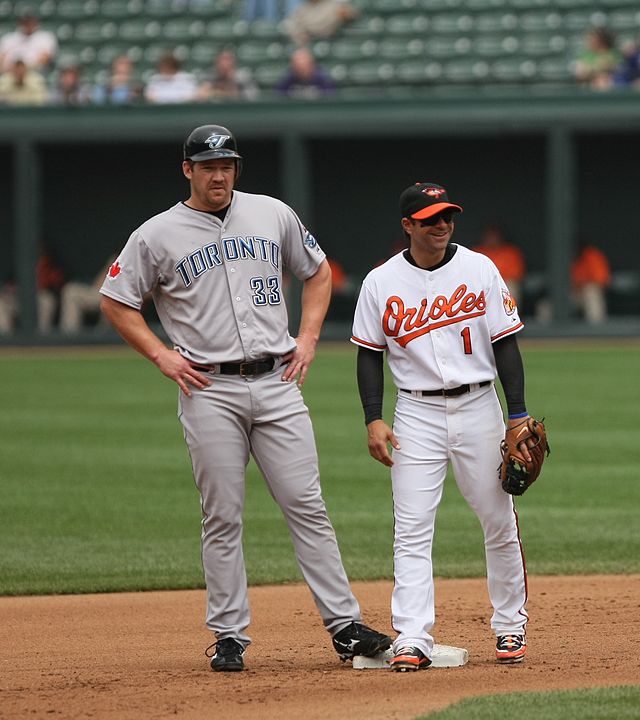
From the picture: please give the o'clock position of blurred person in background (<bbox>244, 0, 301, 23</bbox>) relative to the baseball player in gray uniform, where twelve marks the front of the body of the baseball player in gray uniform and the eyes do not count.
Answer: The blurred person in background is roughly at 6 o'clock from the baseball player in gray uniform.

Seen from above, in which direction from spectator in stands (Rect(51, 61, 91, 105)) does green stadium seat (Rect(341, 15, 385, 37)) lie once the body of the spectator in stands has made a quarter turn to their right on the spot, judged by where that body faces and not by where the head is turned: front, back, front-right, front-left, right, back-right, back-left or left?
back

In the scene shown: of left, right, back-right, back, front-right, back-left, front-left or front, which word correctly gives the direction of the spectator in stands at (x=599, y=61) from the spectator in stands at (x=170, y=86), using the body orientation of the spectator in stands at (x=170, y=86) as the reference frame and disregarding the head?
left

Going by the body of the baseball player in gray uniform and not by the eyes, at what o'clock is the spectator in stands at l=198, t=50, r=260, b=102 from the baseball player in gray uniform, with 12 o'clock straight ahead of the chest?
The spectator in stands is roughly at 6 o'clock from the baseball player in gray uniform.

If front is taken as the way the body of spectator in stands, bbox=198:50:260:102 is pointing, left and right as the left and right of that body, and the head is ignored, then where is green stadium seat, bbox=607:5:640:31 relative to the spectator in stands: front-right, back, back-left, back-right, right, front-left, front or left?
left

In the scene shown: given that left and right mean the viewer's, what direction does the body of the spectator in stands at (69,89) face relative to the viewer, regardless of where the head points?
facing the viewer

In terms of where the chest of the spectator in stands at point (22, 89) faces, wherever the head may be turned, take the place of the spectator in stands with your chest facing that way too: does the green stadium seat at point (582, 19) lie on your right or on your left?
on your left

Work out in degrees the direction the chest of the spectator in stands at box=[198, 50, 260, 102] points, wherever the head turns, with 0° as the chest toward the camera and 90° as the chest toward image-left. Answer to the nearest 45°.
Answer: approximately 0°

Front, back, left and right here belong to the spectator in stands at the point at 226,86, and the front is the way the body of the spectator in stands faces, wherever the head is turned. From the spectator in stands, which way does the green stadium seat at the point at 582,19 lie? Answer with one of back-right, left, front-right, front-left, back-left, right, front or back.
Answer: left

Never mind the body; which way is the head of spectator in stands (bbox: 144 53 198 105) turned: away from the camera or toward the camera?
toward the camera

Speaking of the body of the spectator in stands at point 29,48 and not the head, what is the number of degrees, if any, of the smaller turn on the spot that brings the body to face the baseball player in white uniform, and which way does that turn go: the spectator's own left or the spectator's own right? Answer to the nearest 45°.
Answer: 0° — they already face them

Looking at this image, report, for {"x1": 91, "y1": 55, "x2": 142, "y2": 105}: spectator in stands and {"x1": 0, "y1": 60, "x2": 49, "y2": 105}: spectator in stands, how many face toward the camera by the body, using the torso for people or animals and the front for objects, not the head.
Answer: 2

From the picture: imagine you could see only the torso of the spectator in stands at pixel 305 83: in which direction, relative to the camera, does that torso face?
toward the camera

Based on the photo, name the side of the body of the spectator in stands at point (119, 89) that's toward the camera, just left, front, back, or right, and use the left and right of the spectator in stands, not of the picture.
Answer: front

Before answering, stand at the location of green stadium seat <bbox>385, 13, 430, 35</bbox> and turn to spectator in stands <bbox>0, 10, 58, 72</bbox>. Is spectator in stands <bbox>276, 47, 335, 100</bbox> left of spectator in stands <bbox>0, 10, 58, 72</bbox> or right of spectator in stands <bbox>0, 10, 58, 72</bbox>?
left
